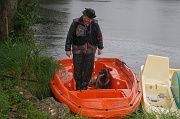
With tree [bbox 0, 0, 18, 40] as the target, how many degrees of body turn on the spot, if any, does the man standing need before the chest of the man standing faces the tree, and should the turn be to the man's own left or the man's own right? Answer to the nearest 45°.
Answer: approximately 135° to the man's own right
